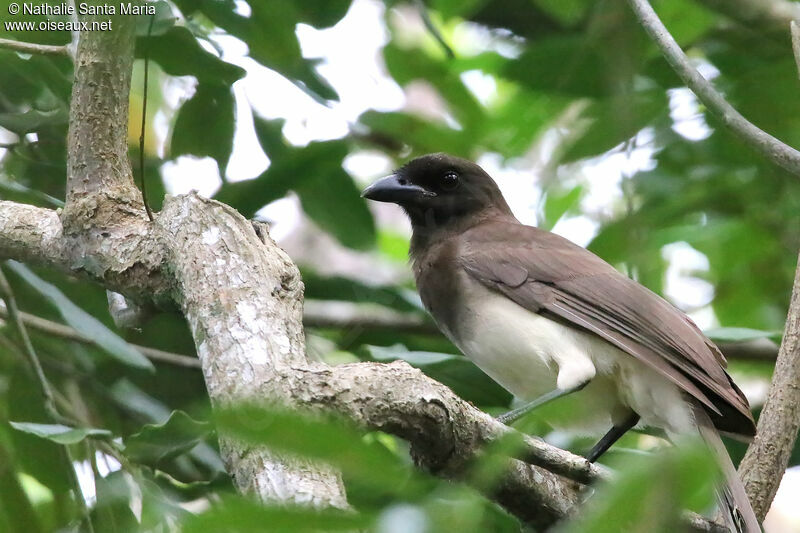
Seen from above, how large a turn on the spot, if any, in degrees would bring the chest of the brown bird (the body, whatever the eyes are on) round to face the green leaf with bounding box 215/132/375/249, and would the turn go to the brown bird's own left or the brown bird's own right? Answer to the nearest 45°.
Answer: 0° — it already faces it

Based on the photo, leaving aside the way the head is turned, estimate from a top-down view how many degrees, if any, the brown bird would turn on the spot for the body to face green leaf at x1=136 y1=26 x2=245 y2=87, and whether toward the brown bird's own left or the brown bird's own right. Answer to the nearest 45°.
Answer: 0° — it already faces it

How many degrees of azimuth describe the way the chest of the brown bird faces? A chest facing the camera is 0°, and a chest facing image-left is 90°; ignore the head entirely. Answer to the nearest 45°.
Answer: approximately 90°
